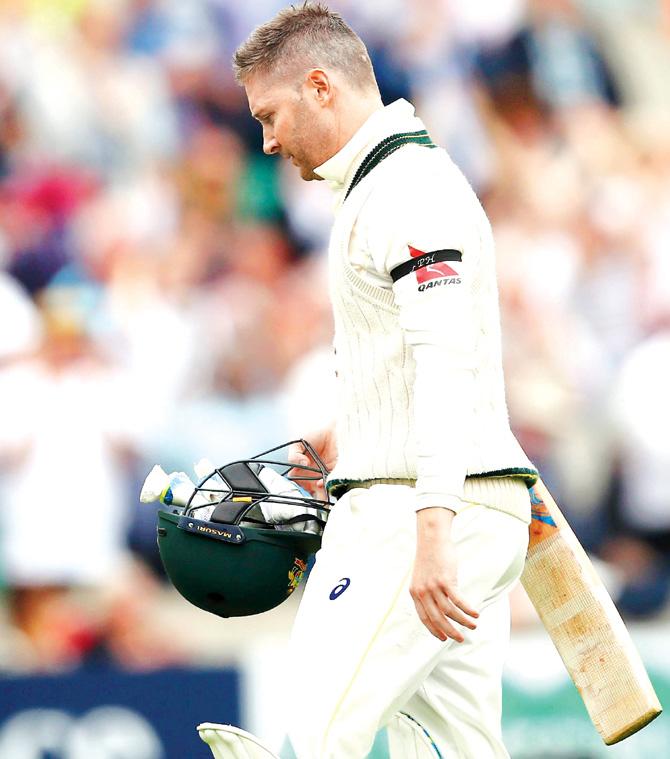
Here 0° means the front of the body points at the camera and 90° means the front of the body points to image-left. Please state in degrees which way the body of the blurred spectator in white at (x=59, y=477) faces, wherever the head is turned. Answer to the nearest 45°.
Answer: approximately 0°

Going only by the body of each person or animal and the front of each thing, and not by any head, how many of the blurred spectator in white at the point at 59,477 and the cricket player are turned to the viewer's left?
1

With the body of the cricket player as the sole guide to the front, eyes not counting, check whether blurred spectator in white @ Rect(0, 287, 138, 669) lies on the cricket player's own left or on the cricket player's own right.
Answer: on the cricket player's own right

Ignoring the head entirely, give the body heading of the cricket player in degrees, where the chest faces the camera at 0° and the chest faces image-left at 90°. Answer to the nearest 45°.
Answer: approximately 90°

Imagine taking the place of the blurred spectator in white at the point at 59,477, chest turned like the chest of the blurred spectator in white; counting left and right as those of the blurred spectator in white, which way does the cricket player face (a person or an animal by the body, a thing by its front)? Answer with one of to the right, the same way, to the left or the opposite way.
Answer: to the right

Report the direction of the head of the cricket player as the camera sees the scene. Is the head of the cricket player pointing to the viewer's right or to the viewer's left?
to the viewer's left
